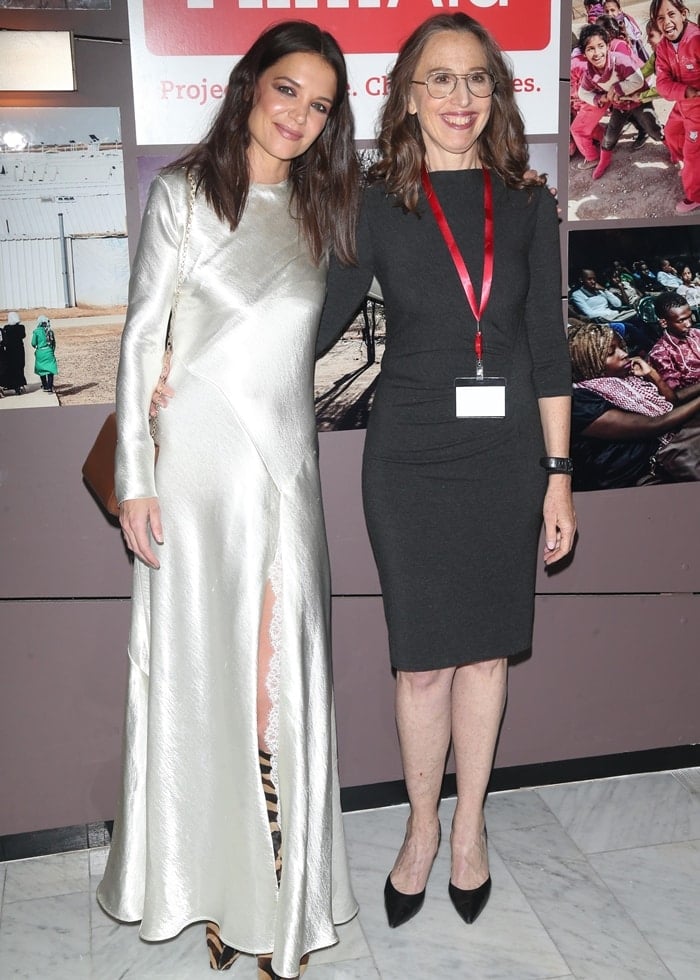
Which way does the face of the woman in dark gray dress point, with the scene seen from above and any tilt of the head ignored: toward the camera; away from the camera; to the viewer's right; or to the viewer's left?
toward the camera

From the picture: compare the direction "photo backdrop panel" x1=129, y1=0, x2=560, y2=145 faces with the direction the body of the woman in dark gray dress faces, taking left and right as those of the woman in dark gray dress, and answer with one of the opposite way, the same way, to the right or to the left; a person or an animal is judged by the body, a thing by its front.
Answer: the same way

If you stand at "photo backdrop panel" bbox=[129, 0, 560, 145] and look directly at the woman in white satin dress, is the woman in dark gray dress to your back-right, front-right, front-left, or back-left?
front-left

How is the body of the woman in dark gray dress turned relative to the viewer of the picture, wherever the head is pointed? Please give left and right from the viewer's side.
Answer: facing the viewer

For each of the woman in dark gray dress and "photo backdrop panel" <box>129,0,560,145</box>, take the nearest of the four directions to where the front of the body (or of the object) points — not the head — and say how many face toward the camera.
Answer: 2

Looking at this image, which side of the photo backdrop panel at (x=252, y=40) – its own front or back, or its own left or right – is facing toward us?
front

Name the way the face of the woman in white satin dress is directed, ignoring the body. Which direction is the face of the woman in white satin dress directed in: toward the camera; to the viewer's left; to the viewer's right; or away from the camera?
toward the camera
